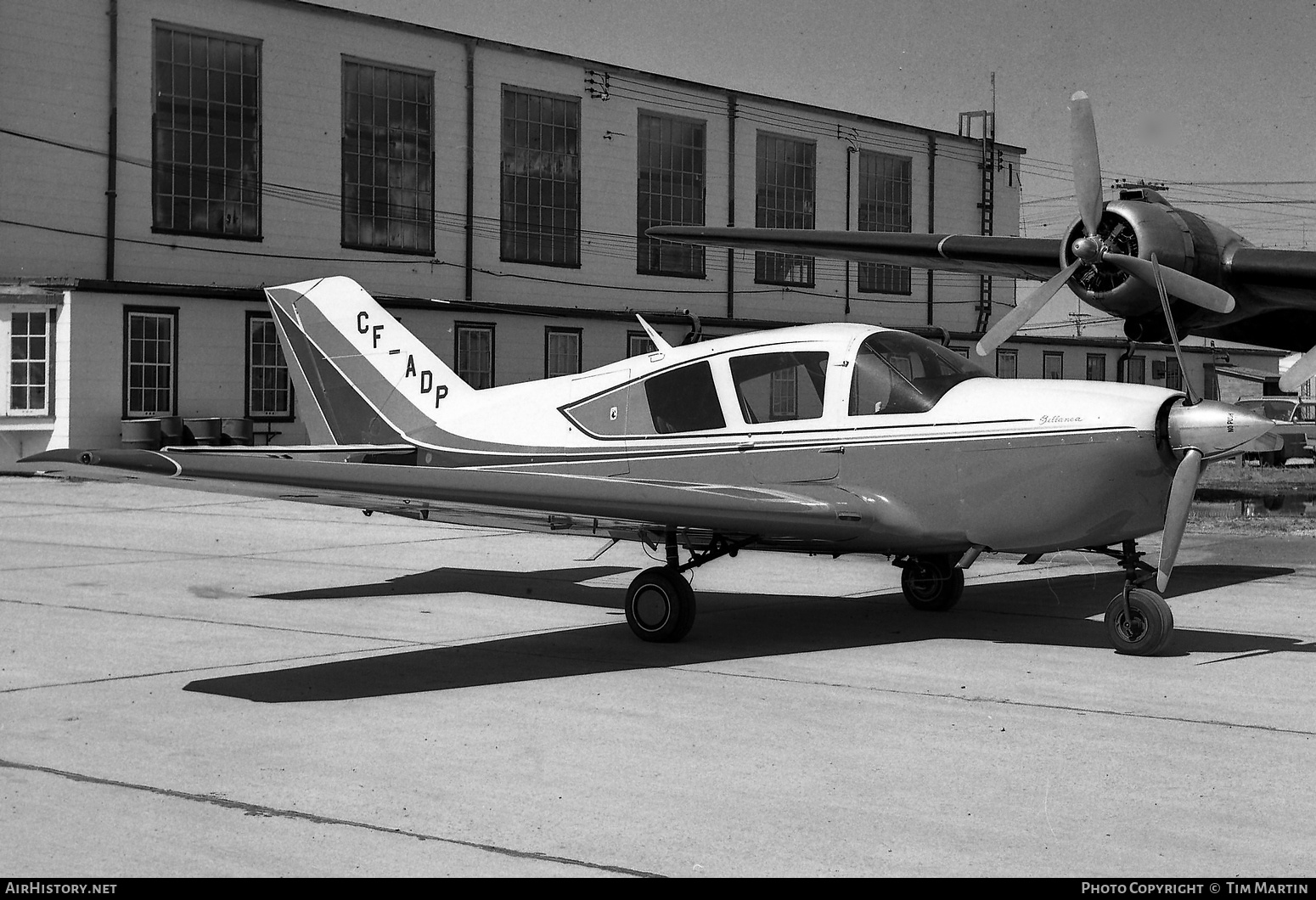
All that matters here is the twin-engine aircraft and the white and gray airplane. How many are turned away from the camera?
0

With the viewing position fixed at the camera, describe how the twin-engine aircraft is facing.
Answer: facing the viewer and to the left of the viewer

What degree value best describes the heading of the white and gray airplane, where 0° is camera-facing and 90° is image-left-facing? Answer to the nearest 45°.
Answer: approximately 315°

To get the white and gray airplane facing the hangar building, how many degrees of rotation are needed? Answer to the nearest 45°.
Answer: approximately 135° to its left

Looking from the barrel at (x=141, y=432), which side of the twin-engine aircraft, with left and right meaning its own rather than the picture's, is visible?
right

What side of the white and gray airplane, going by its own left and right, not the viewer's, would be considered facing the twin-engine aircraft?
left

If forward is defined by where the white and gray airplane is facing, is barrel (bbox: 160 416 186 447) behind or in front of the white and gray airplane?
behind

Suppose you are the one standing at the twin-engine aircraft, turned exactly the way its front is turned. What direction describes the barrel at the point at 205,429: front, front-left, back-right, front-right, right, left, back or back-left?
right

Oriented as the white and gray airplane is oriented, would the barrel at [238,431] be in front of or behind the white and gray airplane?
behind

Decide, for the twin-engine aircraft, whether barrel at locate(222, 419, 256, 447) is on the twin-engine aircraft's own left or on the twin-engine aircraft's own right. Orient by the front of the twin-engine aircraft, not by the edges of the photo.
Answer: on the twin-engine aircraft's own right

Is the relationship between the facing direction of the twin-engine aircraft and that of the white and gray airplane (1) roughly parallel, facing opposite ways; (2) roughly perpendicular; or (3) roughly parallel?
roughly perpendicular
